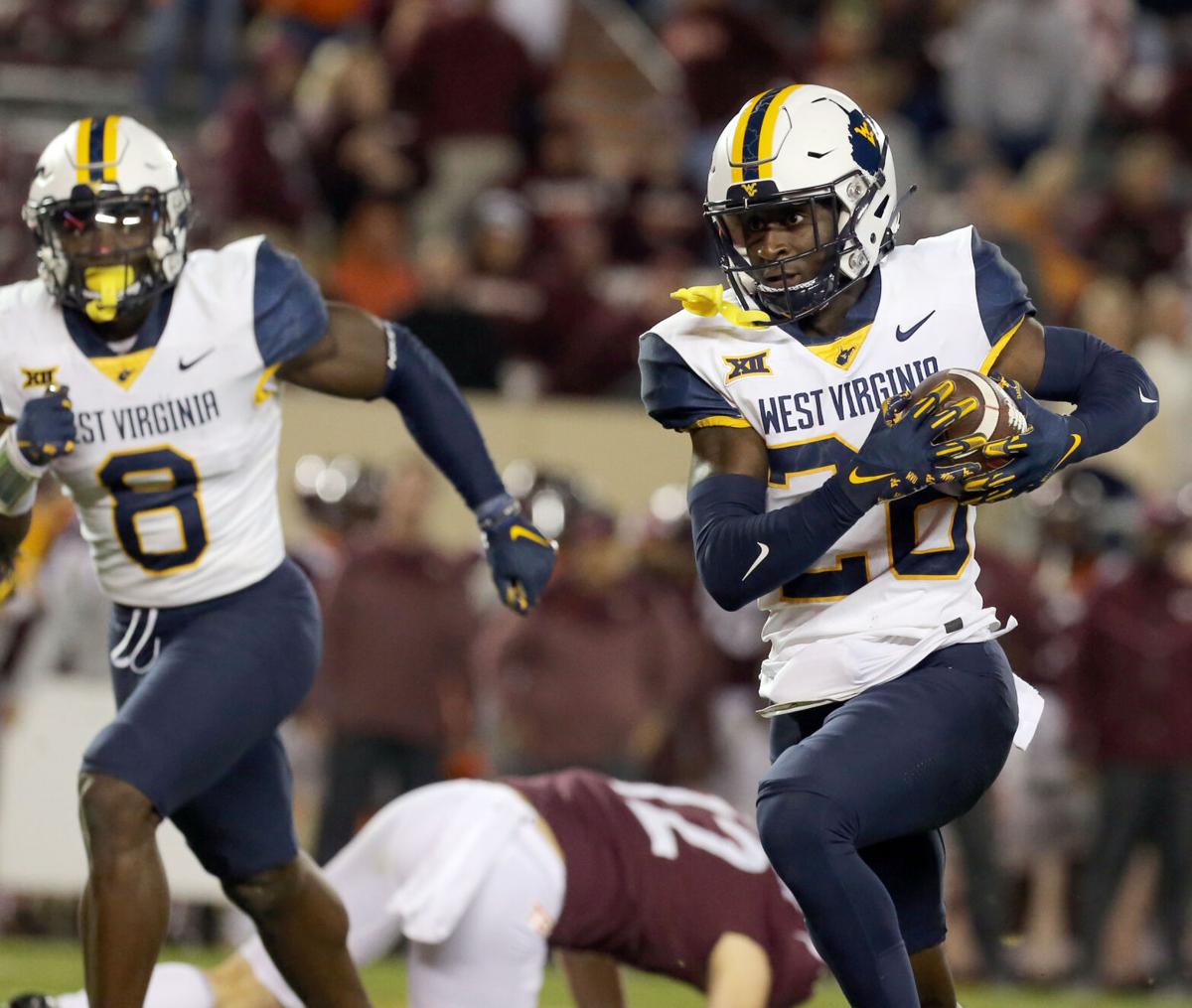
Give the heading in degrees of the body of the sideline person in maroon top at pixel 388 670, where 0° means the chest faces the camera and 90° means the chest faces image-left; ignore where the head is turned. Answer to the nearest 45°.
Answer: approximately 0°

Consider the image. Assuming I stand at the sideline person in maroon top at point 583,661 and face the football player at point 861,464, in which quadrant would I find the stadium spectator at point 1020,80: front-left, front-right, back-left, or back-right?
back-left

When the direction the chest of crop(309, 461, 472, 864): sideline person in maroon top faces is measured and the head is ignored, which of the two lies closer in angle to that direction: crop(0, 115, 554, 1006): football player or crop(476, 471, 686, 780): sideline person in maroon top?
the football player

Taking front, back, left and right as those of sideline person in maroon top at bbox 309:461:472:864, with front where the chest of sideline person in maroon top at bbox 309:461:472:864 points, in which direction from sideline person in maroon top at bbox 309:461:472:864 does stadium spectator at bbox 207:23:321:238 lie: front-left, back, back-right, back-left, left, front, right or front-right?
back

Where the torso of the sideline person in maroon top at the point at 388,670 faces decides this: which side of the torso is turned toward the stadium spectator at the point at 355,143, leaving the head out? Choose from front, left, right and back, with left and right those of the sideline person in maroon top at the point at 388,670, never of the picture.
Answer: back

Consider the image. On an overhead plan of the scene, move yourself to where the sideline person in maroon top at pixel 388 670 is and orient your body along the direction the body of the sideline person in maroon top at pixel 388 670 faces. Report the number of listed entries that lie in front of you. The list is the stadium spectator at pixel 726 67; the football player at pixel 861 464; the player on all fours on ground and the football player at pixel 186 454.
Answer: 3

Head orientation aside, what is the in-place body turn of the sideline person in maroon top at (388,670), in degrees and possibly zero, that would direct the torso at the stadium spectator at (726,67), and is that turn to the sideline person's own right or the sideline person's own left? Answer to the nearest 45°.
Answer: approximately 135° to the sideline person's own left

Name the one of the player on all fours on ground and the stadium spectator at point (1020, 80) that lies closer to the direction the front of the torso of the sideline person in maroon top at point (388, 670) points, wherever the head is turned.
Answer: the player on all fours on ground

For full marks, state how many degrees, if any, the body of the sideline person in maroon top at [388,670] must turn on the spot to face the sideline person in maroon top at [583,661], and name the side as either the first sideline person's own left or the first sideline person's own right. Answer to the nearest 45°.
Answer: approximately 90° to the first sideline person's own left

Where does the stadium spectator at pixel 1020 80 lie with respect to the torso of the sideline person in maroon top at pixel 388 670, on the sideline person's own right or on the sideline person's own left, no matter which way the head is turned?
on the sideline person's own left

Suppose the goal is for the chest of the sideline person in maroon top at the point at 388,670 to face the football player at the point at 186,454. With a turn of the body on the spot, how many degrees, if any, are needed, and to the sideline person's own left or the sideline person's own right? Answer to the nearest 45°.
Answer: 0° — they already face them

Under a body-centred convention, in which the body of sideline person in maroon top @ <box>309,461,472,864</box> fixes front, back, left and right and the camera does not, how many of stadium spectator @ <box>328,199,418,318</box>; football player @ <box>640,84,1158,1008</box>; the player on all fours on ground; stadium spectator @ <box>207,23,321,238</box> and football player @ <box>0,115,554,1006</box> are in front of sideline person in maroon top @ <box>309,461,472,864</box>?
3

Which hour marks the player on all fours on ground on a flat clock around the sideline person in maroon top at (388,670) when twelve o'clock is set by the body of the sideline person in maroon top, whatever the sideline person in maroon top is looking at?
The player on all fours on ground is roughly at 12 o'clock from the sideline person in maroon top.
